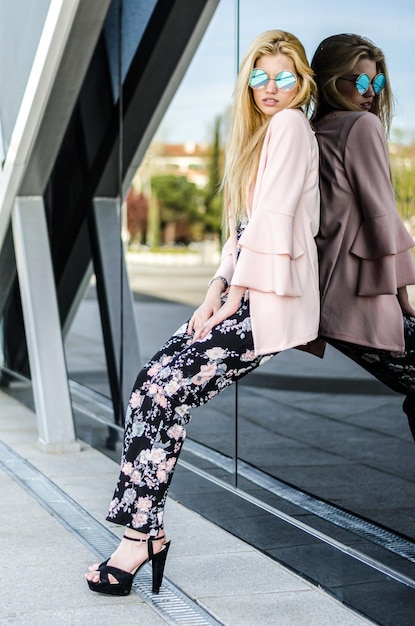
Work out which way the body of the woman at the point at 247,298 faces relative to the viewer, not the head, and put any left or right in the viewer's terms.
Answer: facing to the left of the viewer
